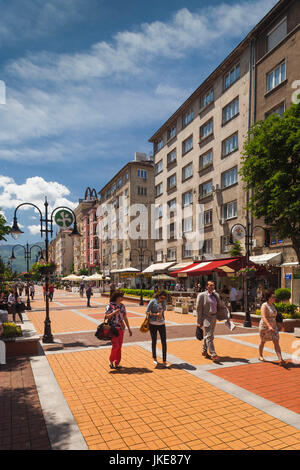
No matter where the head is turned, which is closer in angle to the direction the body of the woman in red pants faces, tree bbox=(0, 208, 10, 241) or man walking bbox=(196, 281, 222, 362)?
the man walking

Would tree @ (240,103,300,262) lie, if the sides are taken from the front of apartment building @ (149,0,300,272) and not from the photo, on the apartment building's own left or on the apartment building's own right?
on the apartment building's own left

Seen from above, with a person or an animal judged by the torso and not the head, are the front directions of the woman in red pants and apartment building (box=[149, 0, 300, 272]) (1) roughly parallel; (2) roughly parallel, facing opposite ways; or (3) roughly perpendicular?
roughly perpendicular

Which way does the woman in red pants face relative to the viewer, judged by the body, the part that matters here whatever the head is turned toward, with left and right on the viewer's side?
facing the viewer and to the right of the viewer

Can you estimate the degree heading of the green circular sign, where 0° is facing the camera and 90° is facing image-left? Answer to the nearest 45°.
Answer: approximately 0°

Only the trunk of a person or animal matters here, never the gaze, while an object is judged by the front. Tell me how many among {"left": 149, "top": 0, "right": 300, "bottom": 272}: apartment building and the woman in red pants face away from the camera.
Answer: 0

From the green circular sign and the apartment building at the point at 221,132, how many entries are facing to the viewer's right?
0
